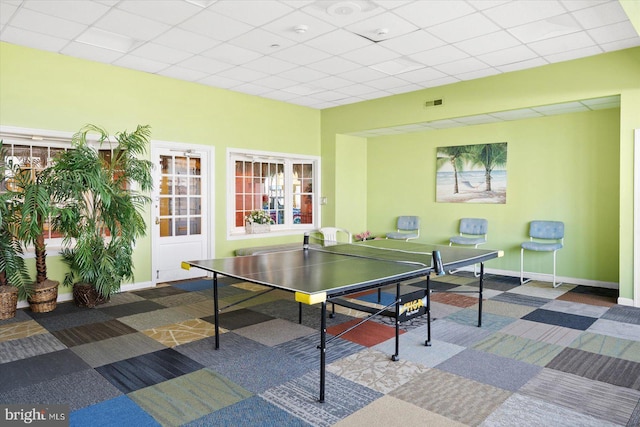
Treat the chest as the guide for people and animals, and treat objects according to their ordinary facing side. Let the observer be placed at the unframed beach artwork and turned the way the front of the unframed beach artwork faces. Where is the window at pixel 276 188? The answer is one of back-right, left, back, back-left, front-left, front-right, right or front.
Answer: front-right

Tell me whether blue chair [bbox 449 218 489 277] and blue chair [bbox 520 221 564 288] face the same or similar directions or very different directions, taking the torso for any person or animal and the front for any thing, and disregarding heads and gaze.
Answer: same or similar directions

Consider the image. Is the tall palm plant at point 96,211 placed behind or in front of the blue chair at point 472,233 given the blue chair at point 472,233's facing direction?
in front

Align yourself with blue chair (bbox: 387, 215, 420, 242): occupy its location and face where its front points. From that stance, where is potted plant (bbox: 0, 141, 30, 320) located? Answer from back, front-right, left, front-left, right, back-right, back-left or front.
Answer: front

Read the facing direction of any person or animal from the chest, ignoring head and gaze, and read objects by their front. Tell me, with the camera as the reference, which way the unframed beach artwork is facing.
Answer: facing the viewer and to the left of the viewer

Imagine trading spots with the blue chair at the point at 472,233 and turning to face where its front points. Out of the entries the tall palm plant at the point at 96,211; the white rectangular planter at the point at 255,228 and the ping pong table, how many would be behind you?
0

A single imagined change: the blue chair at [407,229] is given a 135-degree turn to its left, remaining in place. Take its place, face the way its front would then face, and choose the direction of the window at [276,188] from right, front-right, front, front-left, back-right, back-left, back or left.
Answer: back

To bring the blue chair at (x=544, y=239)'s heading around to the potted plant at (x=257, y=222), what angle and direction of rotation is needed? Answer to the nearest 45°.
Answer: approximately 45° to its right

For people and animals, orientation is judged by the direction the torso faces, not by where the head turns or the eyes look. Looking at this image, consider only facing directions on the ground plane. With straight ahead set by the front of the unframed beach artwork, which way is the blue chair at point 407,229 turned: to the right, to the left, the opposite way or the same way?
the same way

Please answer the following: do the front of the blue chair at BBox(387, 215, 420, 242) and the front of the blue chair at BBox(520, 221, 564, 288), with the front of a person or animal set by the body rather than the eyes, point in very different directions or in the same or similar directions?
same or similar directions

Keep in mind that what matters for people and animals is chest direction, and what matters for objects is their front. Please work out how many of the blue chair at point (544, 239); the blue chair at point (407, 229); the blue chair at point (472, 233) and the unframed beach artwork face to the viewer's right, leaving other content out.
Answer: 0

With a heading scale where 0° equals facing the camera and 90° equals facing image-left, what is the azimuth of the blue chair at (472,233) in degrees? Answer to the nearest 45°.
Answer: approximately 45°

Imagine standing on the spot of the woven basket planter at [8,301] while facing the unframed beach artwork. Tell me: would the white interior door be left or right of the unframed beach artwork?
left
